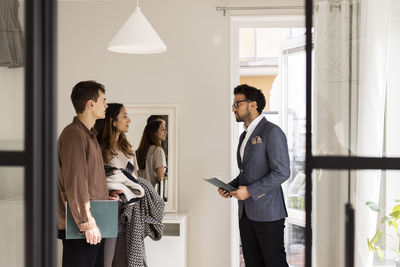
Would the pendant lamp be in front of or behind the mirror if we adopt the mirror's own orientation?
in front

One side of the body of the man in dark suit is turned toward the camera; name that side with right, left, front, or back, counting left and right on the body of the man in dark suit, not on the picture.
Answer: left

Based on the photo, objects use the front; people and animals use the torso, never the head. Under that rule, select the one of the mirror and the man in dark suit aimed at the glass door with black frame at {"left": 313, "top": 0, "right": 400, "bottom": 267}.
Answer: the mirror

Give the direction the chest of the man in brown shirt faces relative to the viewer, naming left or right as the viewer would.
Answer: facing to the right of the viewer

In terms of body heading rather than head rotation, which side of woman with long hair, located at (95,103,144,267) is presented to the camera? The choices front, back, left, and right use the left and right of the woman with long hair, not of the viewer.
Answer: right

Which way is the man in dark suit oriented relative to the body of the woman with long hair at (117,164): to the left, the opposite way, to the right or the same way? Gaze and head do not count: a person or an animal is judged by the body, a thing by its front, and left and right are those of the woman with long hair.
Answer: the opposite way

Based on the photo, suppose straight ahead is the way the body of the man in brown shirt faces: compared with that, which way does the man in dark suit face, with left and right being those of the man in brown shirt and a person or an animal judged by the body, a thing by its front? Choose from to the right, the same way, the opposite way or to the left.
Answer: the opposite way

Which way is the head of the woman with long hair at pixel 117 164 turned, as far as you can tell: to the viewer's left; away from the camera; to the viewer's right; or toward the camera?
to the viewer's right

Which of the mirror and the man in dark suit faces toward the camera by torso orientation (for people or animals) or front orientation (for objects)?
the mirror

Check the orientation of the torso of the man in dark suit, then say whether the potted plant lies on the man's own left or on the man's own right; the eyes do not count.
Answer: on the man's own left

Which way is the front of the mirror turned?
toward the camera

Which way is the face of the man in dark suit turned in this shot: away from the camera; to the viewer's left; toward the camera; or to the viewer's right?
to the viewer's left

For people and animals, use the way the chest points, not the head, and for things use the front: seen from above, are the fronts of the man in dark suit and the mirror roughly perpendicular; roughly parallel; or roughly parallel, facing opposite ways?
roughly perpendicular

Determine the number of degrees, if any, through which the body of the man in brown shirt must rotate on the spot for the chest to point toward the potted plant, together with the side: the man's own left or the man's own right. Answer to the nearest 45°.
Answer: approximately 45° to the man's own right

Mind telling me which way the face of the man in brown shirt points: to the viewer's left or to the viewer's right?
to the viewer's right
